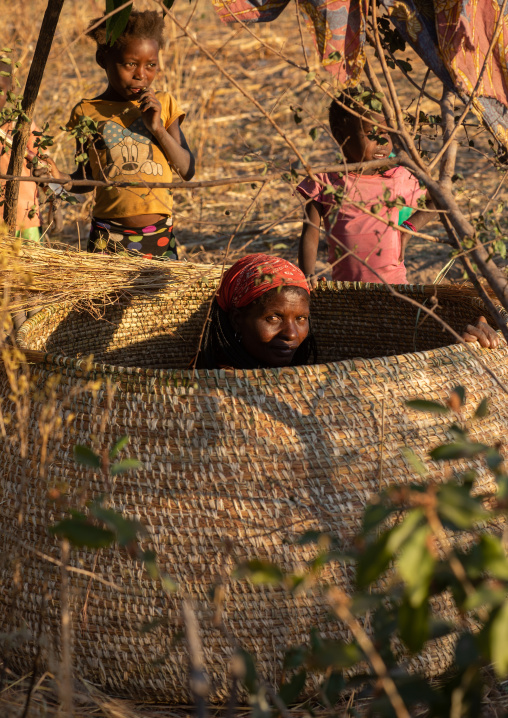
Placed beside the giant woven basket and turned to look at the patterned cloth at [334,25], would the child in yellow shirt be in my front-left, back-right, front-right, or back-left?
front-left

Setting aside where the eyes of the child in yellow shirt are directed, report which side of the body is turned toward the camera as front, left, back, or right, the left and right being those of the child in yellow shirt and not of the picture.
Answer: front

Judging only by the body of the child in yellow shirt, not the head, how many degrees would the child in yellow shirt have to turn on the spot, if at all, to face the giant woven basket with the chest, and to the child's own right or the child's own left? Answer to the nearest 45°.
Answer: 0° — they already face it

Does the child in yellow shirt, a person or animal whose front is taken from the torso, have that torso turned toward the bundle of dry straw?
yes
